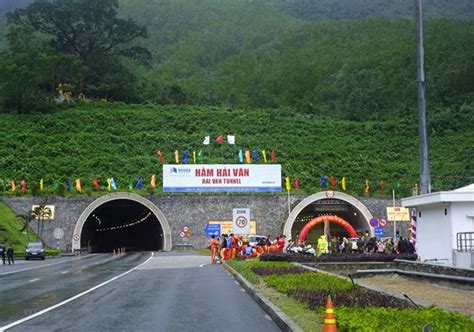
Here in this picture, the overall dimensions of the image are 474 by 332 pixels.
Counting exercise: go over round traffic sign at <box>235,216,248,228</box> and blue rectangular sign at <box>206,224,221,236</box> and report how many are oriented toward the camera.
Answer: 2

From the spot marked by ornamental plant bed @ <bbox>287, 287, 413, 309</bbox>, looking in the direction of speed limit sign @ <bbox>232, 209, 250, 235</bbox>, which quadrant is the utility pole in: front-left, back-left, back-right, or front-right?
front-right

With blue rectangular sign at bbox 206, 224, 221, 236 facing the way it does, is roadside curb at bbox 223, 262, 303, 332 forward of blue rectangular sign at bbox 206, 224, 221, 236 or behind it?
forward

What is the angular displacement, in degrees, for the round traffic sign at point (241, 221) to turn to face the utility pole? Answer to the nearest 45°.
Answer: approximately 45° to its left

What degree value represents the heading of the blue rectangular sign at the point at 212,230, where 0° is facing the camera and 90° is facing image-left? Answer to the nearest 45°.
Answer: approximately 0°

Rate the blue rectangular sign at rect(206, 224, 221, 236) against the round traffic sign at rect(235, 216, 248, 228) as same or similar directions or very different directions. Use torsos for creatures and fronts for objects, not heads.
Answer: same or similar directions

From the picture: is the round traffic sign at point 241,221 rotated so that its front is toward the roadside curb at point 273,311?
yes

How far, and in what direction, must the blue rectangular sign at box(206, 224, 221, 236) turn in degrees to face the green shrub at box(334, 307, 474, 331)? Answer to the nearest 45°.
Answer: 0° — it already faces it

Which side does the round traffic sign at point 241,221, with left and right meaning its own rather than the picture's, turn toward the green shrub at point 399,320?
front

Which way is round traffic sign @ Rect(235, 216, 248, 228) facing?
toward the camera

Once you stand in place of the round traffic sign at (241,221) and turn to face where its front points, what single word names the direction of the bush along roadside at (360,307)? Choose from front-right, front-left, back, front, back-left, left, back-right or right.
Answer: front

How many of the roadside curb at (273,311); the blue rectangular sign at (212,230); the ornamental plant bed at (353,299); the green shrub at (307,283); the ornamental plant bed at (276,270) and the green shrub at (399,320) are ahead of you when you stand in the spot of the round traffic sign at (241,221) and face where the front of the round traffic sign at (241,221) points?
5
